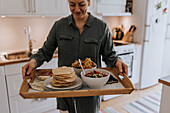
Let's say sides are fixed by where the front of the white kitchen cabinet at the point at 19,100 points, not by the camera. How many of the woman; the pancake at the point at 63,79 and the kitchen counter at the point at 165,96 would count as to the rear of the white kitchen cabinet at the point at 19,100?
0

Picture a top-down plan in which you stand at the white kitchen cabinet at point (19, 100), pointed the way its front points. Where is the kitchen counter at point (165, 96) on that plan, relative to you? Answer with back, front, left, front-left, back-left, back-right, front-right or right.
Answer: front

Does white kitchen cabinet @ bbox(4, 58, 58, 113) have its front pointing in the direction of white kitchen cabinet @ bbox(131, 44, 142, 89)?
no

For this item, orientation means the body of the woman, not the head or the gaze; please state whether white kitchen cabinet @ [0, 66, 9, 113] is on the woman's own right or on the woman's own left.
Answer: on the woman's own right

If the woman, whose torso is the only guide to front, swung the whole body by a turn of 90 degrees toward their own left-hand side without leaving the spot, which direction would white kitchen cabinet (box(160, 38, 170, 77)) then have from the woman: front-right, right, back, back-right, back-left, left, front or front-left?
front-left

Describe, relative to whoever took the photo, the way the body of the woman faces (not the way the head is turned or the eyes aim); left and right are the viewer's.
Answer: facing the viewer

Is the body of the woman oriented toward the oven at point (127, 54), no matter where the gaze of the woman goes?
no

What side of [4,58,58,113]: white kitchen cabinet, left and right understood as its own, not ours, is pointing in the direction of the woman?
front

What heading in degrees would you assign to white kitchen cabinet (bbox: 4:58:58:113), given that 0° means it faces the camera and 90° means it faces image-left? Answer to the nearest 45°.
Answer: approximately 315°

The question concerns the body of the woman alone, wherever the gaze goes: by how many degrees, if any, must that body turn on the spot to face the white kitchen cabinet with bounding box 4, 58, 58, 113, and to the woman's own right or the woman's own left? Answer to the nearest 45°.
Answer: approximately 135° to the woman's own right

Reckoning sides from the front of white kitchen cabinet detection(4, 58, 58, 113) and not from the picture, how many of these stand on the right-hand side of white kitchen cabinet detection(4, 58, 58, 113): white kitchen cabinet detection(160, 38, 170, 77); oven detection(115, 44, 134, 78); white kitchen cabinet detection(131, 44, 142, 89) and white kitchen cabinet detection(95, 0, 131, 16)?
0

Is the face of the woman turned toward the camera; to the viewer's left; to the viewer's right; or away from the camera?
toward the camera
